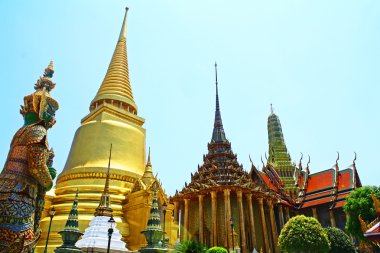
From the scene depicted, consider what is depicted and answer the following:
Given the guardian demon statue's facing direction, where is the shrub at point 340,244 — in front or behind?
in front

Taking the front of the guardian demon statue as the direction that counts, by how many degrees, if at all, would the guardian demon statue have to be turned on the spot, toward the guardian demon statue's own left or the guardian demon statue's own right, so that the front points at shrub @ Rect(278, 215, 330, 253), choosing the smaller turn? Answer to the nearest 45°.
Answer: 0° — it already faces it
